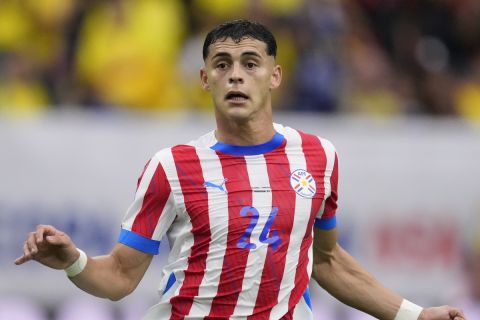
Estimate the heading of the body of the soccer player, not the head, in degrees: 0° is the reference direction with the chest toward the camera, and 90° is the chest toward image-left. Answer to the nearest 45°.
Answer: approximately 0°
